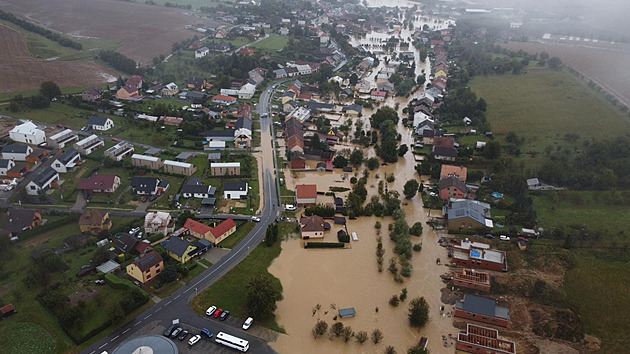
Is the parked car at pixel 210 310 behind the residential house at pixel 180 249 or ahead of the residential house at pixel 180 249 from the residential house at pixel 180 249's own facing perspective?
ahead

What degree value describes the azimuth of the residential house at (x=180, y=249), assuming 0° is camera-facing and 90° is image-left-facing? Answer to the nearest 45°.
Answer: approximately 315°

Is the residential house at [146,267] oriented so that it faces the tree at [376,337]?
yes

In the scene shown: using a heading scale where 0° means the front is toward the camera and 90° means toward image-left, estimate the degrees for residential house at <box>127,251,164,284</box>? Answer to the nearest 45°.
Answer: approximately 315°

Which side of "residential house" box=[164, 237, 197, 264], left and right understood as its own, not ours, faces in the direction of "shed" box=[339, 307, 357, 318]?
front

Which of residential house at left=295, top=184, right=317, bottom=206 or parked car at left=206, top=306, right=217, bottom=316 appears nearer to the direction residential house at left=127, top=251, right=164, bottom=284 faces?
the parked car

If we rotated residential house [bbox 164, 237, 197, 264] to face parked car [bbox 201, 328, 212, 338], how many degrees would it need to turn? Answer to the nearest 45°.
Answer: approximately 45° to its right

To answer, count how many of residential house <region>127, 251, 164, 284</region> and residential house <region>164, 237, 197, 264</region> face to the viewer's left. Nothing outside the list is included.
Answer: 0

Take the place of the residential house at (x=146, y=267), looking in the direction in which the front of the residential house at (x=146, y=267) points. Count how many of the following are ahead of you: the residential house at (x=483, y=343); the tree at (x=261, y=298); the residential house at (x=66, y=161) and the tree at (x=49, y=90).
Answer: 2
